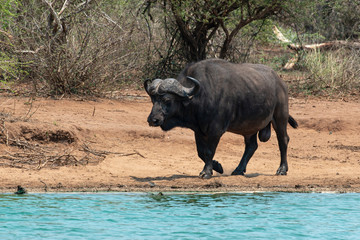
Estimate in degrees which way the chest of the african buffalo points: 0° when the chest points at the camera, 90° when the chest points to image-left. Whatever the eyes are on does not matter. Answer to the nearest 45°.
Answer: approximately 45°

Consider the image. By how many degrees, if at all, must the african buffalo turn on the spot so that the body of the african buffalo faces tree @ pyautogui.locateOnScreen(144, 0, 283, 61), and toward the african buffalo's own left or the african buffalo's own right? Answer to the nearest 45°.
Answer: approximately 135° to the african buffalo's own right

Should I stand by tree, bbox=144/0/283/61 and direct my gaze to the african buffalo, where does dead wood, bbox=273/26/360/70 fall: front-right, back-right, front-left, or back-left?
back-left

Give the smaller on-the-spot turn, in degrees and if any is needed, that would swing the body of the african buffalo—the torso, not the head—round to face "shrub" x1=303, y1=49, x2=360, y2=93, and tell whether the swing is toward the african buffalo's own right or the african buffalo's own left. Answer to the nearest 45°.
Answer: approximately 135° to the african buffalo's own right

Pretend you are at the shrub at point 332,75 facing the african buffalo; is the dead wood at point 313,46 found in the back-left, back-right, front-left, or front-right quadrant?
back-right

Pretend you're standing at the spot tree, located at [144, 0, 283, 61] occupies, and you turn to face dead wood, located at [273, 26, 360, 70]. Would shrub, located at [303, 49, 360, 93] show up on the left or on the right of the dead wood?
right

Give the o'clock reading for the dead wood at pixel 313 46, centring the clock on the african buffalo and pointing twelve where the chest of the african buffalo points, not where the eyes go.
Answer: The dead wood is roughly at 5 o'clock from the african buffalo.
